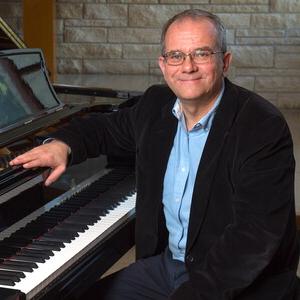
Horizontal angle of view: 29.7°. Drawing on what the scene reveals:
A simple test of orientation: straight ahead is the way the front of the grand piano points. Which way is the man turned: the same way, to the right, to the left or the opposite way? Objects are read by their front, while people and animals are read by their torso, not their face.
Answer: to the right

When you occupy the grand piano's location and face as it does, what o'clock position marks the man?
The man is roughly at 11 o'clock from the grand piano.

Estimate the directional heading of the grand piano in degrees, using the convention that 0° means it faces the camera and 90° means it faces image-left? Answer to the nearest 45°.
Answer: approximately 315°

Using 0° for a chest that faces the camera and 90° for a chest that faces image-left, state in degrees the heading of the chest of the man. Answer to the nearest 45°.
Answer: approximately 45°

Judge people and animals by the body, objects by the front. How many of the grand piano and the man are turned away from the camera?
0
